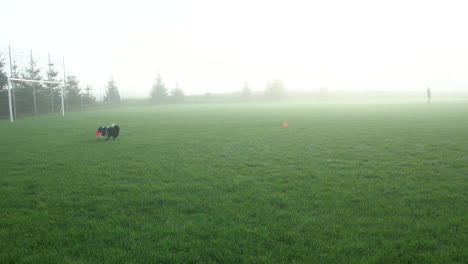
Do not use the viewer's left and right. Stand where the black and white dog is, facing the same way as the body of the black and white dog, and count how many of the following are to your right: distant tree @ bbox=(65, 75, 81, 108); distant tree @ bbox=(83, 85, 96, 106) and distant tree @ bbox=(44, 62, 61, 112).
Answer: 3

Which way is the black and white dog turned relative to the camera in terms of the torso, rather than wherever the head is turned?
to the viewer's left

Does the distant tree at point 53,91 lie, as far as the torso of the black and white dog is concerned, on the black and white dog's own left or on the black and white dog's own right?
on the black and white dog's own right

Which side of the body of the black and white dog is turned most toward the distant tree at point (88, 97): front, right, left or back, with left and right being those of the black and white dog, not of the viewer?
right

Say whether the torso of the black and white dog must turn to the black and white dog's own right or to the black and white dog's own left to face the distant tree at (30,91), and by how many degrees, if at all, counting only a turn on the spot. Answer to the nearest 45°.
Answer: approximately 90° to the black and white dog's own right

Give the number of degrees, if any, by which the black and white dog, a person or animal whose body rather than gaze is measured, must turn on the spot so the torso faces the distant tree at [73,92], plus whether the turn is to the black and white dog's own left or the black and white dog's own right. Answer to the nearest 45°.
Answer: approximately 90° to the black and white dog's own right
